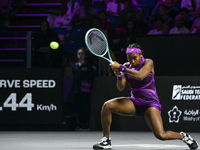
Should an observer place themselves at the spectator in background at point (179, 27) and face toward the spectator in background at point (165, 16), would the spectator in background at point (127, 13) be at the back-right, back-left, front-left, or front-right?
front-left

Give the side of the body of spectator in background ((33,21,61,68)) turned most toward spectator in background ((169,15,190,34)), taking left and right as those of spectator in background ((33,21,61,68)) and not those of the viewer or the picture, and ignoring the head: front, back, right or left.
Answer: left

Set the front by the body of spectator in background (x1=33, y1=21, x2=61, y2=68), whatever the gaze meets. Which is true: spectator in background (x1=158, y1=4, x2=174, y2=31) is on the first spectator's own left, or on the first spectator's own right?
on the first spectator's own left

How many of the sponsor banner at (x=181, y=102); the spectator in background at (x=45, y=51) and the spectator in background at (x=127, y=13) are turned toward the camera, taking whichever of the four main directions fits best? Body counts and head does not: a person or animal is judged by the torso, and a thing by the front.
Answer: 3

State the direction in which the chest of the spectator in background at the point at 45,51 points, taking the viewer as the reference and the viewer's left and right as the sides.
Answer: facing the viewer

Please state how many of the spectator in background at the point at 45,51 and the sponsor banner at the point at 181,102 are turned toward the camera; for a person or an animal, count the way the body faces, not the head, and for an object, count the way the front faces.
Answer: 2

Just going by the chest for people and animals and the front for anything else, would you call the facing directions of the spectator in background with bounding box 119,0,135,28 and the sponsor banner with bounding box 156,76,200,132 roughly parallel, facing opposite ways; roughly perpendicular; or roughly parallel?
roughly parallel

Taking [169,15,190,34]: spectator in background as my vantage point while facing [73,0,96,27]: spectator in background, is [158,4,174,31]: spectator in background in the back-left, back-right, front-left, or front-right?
front-right

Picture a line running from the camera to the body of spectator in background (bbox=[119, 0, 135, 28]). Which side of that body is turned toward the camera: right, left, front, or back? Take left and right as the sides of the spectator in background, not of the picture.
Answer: front

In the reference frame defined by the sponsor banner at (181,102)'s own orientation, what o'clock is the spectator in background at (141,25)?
The spectator in background is roughly at 5 o'clock from the sponsor banner.
